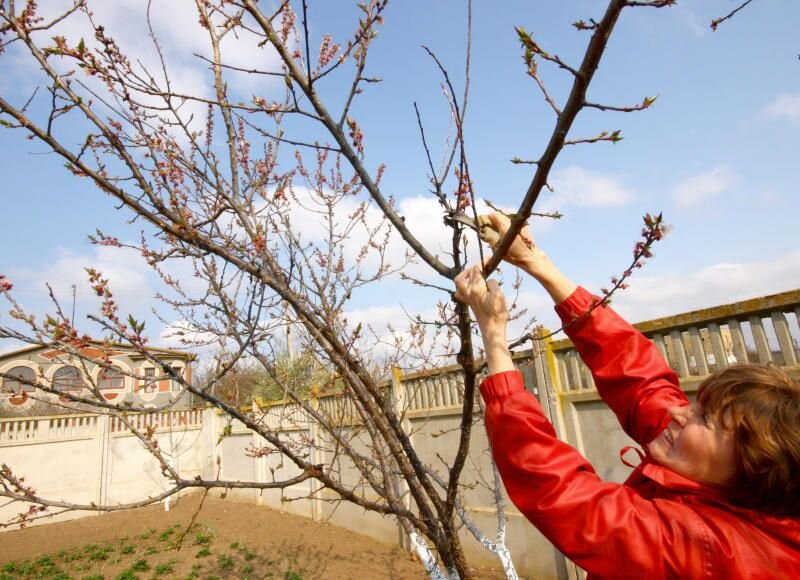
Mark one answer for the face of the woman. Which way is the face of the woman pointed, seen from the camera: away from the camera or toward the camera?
toward the camera

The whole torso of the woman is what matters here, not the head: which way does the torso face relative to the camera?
to the viewer's left
